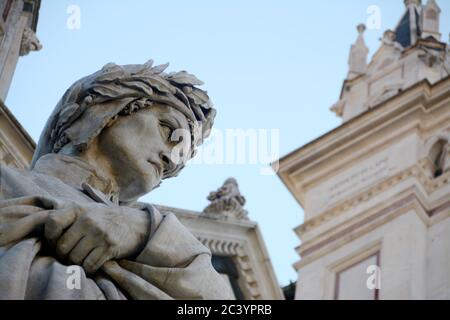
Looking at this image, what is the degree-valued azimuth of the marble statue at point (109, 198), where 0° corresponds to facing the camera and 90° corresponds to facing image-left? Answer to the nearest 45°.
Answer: approximately 315°

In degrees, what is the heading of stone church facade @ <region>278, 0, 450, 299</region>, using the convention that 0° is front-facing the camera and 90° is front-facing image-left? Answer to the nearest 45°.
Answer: approximately 45°

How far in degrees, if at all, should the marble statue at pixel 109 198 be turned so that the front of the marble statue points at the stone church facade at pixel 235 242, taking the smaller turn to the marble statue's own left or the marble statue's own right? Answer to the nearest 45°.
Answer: approximately 135° to the marble statue's own left
